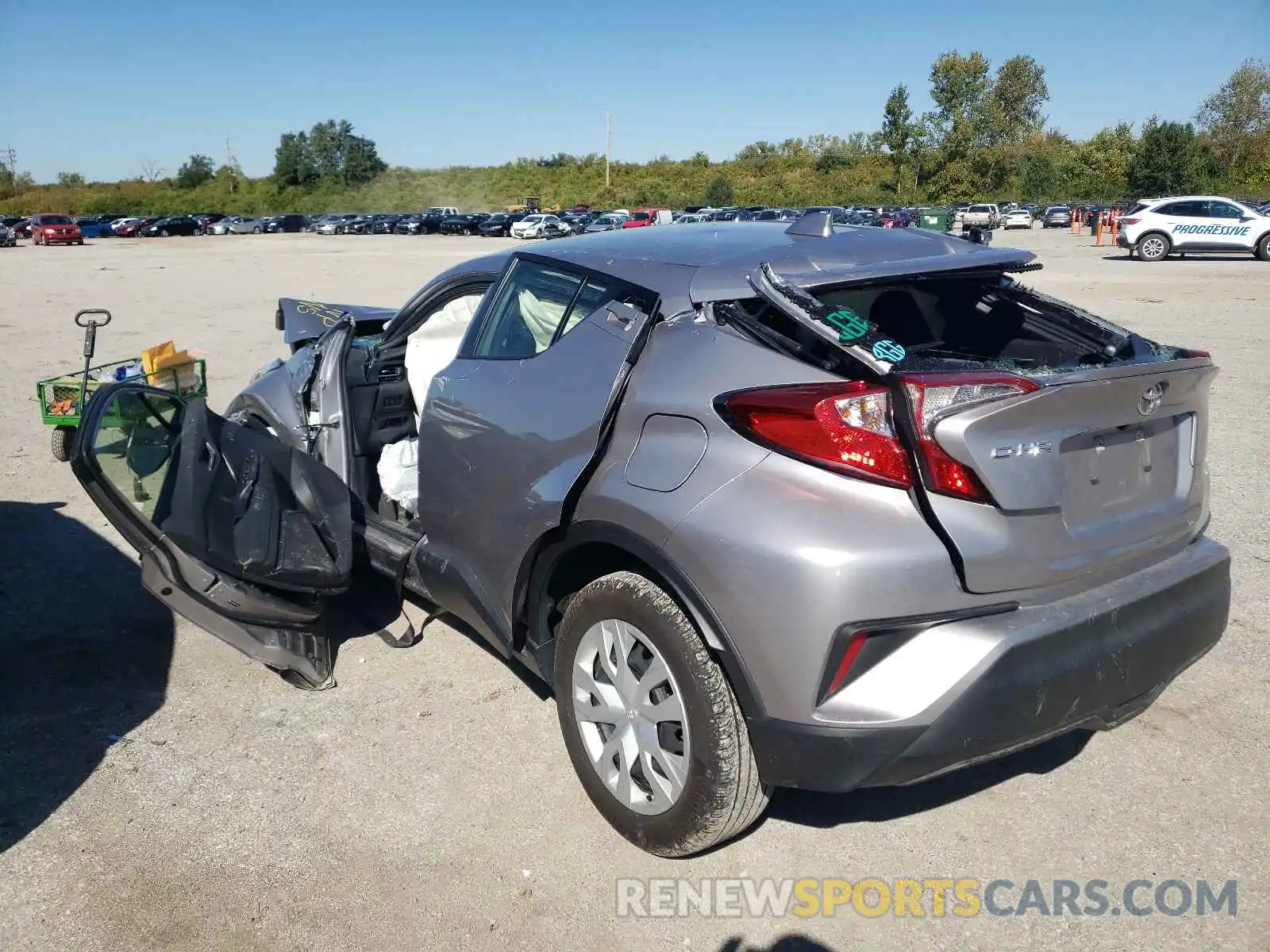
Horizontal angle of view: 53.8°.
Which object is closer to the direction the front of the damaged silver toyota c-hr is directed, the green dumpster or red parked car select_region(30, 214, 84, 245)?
the red parked car

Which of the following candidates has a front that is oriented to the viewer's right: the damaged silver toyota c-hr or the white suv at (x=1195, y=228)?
the white suv

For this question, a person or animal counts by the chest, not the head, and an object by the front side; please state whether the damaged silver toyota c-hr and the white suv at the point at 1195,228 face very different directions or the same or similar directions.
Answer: very different directions

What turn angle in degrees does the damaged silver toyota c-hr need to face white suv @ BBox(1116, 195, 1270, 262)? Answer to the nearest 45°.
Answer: approximately 90° to its right

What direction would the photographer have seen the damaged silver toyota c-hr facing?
facing away from the viewer and to the left of the viewer

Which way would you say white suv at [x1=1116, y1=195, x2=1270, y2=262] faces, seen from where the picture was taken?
facing to the right of the viewer

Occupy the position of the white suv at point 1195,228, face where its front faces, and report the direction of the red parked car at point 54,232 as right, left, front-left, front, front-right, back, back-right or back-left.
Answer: back

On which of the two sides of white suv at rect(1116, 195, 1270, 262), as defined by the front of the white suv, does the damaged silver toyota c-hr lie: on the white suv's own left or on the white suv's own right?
on the white suv's own right

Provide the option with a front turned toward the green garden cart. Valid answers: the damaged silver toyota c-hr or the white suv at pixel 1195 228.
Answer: the damaged silver toyota c-hr

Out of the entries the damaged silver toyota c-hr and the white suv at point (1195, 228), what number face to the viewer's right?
1

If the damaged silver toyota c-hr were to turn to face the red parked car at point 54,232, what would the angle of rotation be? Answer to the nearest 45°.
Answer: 0° — it already faces it
